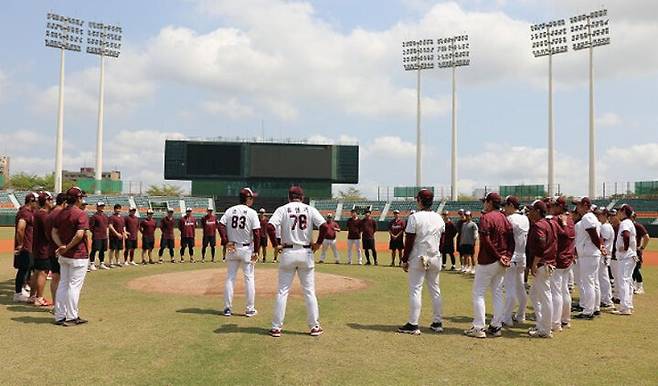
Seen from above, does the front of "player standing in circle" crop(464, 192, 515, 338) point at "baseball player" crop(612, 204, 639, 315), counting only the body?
no

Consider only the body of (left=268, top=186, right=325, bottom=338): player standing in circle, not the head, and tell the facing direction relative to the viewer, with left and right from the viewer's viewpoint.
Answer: facing away from the viewer

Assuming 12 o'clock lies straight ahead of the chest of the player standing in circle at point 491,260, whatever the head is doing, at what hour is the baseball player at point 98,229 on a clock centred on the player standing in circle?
The baseball player is roughly at 11 o'clock from the player standing in circle.

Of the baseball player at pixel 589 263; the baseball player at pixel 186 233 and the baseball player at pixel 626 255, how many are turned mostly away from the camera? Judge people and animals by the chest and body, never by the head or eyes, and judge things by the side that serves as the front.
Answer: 0

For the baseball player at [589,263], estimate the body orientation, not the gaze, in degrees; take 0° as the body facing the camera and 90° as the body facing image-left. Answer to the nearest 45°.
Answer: approximately 90°

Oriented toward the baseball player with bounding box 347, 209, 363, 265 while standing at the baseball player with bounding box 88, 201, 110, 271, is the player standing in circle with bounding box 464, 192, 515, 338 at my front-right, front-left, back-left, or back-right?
front-right

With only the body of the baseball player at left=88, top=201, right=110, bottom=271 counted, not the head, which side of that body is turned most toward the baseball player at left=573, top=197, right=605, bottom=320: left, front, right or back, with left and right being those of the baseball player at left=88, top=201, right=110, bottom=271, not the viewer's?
front

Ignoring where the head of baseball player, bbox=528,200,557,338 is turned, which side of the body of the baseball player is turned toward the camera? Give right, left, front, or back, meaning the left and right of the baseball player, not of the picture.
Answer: left

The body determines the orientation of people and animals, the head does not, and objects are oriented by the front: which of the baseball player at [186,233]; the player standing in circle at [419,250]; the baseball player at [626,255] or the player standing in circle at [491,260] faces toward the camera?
the baseball player at [186,233]

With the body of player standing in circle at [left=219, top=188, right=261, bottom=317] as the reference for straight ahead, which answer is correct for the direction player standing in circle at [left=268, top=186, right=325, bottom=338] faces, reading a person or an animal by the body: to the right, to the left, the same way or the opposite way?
the same way

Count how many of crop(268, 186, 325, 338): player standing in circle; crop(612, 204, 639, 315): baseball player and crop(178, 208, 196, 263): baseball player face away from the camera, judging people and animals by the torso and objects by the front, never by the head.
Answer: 1

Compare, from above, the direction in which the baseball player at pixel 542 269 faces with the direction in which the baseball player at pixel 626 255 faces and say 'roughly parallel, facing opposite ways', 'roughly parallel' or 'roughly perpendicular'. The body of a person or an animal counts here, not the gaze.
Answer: roughly parallel

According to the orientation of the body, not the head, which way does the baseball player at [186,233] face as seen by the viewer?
toward the camera

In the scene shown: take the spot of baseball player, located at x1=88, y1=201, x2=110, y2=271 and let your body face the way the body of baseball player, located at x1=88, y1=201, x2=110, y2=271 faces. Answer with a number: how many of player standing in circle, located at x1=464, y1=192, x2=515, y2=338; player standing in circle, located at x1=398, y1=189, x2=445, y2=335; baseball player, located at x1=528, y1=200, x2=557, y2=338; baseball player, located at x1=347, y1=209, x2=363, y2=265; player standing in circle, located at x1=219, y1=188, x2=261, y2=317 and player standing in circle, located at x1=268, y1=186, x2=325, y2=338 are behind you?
0

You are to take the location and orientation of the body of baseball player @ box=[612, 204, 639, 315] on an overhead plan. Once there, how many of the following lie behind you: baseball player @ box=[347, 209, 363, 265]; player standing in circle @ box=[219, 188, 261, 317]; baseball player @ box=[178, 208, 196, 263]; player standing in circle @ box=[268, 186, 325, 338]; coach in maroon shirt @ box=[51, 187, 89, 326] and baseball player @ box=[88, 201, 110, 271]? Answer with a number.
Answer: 0

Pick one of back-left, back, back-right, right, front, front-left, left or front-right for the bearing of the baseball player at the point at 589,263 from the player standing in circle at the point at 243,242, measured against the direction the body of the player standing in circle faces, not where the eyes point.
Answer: right

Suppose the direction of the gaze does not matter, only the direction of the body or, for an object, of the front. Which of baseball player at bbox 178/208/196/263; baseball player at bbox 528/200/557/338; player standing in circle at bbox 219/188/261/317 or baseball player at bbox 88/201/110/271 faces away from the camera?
the player standing in circle

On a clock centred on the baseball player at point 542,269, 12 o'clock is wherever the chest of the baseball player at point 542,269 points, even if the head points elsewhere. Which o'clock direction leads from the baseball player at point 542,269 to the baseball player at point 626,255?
the baseball player at point 626,255 is roughly at 4 o'clock from the baseball player at point 542,269.

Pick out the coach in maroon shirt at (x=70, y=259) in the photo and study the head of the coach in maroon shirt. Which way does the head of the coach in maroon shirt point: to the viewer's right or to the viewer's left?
to the viewer's right

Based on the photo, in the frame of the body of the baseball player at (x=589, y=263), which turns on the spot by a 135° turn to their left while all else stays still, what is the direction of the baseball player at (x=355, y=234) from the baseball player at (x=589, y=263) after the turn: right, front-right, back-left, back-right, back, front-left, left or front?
back

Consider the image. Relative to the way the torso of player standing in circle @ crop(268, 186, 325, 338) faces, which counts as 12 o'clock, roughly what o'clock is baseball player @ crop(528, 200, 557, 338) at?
The baseball player is roughly at 3 o'clock from the player standing in circle.
